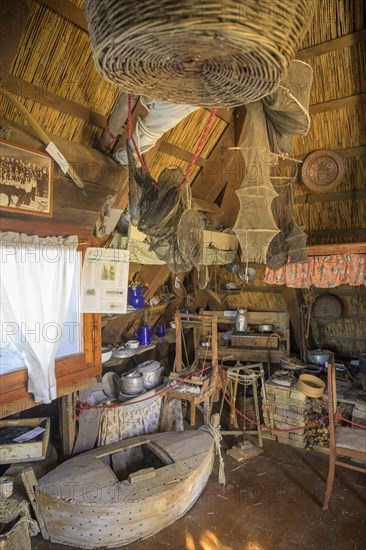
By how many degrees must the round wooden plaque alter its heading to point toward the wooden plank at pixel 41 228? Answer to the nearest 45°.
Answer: approximately 45° to its right

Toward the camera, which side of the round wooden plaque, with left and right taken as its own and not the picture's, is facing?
front

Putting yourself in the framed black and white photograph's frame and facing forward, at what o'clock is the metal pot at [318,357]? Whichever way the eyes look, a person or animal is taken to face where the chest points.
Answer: The metal pot is roughly at 10 o'clock from the framed black and white photograph.

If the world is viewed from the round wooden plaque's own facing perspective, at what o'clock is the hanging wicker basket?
The hanging wicker basket is roughly at 12 o'clock from the round wooden plaque.

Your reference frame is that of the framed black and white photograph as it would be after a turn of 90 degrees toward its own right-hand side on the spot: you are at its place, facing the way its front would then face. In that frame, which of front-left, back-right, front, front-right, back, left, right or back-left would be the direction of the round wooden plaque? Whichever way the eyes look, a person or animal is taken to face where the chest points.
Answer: back-left

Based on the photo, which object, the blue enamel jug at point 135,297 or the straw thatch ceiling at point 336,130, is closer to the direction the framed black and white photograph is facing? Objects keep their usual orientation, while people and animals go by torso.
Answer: the straw thatch ceiling
